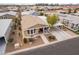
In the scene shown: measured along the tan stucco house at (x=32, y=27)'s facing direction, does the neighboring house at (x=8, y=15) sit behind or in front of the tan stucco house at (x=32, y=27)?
behind

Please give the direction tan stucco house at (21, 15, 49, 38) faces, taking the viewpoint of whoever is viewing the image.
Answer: facing the viewer and to the right of the viewer

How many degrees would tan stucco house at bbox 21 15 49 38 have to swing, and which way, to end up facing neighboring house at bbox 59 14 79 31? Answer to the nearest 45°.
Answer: approximately 45° to its left

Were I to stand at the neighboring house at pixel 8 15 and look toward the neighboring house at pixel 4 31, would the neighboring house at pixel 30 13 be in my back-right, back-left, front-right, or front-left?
back-left
